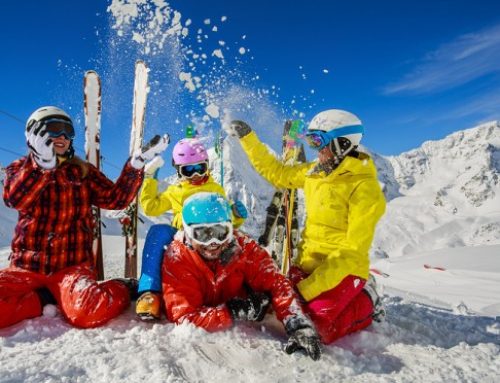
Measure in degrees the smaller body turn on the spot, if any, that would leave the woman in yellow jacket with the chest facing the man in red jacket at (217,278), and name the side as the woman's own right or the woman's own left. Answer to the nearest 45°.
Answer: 0° — they already face them

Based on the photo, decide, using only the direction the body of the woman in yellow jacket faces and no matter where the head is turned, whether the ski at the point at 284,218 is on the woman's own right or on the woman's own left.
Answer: on the woman's own right

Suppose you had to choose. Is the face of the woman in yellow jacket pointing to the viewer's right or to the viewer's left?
to the viewer's left

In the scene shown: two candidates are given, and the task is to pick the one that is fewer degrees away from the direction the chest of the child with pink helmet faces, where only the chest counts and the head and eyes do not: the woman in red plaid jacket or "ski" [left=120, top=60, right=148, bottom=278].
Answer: the woman in red plaid jacket

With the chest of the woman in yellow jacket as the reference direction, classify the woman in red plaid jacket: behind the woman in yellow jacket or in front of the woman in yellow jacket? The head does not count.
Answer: in front

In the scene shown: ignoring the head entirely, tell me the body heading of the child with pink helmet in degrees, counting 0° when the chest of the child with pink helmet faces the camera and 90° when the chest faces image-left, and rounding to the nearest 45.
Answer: approximately 0°

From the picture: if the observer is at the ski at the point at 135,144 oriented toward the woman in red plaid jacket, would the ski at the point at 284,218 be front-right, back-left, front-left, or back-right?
back-left

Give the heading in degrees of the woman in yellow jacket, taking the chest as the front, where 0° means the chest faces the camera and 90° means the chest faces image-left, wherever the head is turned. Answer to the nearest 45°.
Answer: approximately 45°

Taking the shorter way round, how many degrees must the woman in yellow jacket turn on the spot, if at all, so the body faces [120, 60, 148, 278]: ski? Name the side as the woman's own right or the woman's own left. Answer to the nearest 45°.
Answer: approximately 90° to the woman's own right

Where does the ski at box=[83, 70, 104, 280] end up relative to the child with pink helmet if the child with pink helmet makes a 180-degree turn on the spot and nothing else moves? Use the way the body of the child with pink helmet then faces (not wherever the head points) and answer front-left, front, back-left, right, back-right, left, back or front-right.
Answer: front-left

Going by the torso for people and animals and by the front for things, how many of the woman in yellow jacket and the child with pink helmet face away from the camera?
0

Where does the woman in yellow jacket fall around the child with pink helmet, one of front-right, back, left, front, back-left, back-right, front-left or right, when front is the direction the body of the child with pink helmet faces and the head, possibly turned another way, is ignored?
front-left
